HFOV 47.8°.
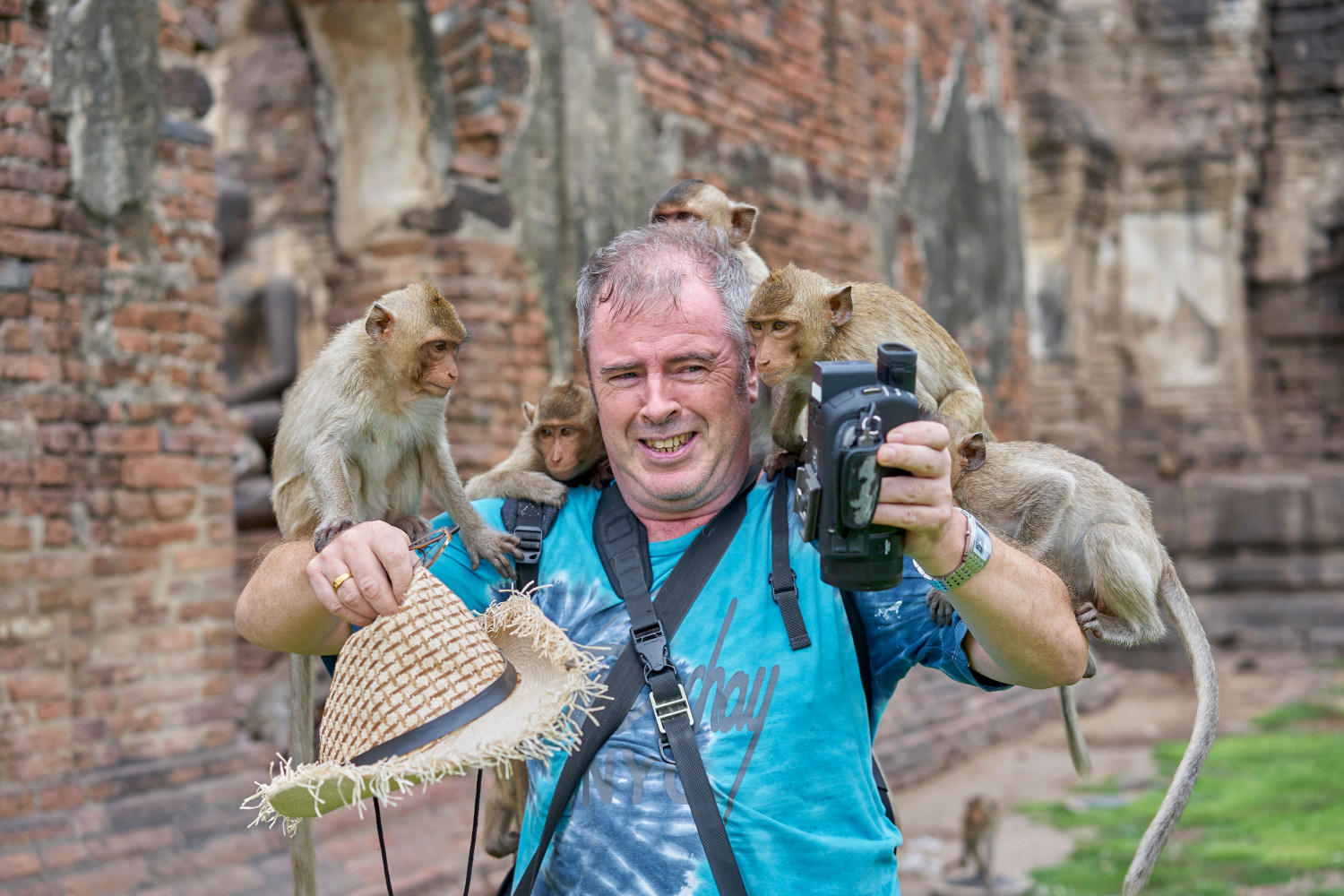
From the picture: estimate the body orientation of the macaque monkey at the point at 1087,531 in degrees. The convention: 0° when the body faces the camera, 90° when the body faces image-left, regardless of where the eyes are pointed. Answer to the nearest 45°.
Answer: approximately 90°

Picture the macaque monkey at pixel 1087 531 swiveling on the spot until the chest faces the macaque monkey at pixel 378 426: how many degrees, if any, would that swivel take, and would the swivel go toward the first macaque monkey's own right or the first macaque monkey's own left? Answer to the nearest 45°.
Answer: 0° — it already faces it

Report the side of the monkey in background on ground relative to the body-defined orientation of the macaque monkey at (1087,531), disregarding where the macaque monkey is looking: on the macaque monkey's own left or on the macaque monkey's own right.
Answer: on the macaque monkey's own right

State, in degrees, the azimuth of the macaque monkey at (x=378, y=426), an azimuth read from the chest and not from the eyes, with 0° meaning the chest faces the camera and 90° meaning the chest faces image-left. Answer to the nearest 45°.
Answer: approximately 315°

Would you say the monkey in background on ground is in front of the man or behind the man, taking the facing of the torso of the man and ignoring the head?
behind

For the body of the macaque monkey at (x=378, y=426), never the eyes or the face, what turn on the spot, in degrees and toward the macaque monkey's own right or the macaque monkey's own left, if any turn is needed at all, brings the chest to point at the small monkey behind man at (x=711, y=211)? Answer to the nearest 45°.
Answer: approximately 90° to the macaque monkey's own left

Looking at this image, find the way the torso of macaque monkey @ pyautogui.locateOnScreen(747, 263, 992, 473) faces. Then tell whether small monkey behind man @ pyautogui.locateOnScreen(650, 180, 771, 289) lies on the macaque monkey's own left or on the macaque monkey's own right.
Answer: on the macaque monkey's own right

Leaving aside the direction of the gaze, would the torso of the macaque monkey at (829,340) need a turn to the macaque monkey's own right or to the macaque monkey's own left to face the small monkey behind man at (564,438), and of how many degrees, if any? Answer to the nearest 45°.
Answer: approximately 45° to the macaque monkey's own right
